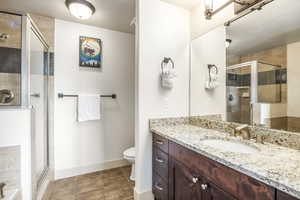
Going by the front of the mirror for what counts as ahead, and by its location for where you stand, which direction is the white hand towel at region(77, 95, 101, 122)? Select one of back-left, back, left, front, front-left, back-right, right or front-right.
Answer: front-right

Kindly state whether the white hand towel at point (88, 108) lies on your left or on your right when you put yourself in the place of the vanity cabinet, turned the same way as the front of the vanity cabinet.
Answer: on your right

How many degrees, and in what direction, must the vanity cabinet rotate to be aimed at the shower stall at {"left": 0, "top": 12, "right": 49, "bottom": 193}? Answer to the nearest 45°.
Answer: approximately 45° to its right

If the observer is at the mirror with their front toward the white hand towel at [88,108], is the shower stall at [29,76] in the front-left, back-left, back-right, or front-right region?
front-left

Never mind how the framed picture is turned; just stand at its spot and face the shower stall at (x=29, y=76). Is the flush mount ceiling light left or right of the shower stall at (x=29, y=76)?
left

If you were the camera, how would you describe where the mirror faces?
facing the viewer and to the left of the viewer

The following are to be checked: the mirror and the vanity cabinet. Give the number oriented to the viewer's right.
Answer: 0

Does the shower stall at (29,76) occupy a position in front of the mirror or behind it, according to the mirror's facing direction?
in front
